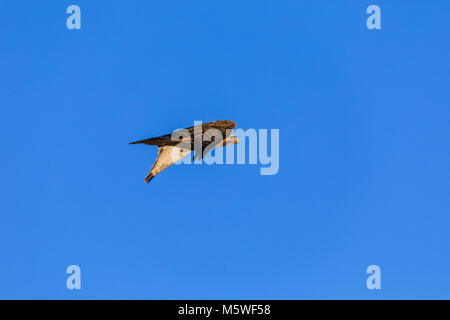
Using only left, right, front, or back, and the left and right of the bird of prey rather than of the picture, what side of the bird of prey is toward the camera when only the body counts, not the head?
right
